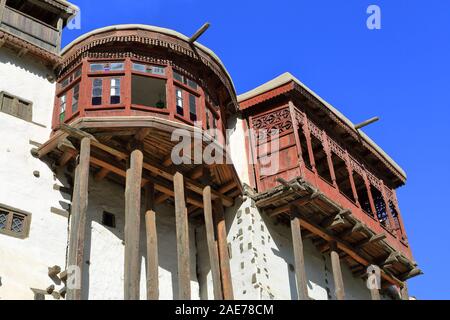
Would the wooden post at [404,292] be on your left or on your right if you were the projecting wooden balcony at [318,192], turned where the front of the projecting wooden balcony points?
on your left
